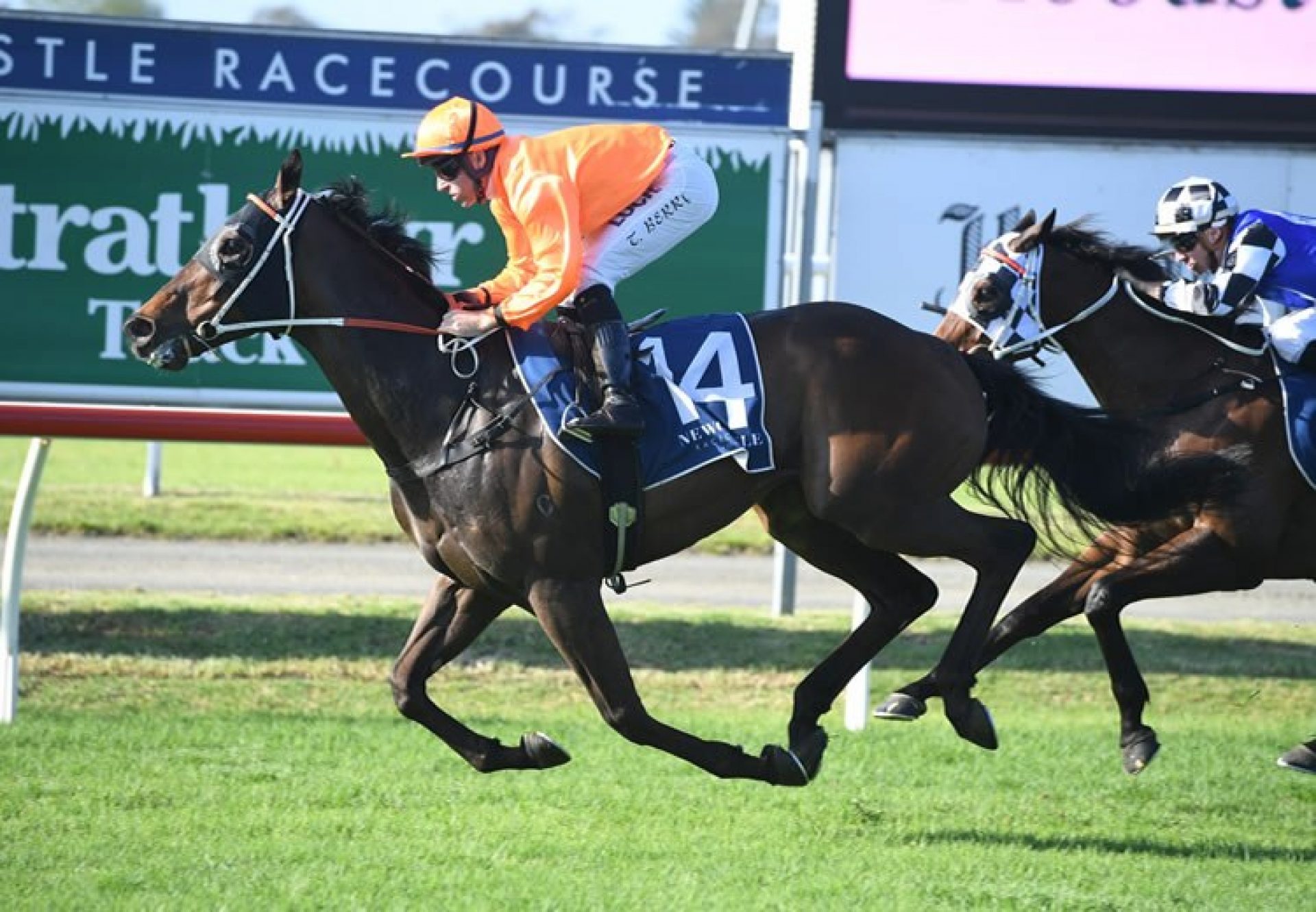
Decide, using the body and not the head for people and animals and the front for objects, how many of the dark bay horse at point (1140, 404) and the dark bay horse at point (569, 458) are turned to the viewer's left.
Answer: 2

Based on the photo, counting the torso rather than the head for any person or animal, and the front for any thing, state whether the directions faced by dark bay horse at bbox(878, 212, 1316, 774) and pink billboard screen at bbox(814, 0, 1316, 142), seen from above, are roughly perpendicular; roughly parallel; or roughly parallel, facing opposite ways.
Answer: roughly perpendicular

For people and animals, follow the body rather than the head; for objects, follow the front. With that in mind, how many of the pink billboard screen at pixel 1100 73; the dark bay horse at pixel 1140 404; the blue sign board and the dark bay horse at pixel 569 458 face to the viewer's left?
2

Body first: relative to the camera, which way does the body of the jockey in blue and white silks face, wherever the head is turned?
to the viewer's left

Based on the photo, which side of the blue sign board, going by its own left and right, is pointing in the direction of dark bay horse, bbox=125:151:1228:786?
front

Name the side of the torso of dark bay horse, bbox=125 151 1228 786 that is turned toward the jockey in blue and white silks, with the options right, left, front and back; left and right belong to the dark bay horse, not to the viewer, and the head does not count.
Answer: back

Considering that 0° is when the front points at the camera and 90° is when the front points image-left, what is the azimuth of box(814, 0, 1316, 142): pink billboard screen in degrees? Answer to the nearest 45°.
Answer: approximately 0°

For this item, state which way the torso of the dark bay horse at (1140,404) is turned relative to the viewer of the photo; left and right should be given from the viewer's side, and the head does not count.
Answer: facing to the left of the viewer

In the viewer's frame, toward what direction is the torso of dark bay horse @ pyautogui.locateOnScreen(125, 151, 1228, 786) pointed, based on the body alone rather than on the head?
to the viewer's left

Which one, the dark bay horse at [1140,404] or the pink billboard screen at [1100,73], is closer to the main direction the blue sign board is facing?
the dark bay horse

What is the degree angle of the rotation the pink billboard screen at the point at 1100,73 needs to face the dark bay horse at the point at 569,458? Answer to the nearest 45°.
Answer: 0° — it already faces it

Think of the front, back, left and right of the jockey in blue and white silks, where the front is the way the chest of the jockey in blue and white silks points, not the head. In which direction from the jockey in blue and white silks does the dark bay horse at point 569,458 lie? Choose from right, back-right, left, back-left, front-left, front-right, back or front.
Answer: front-left

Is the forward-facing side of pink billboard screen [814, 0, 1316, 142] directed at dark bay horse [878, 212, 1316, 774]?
yes
